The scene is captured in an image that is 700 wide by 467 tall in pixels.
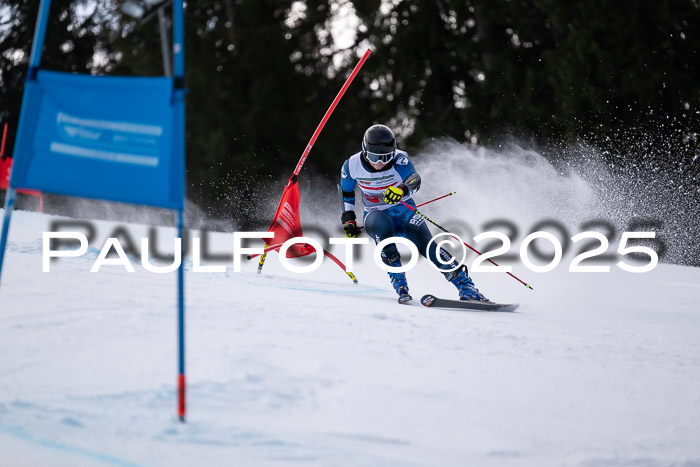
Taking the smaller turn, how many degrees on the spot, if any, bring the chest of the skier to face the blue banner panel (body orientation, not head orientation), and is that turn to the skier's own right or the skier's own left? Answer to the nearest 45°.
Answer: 0° — they already face it

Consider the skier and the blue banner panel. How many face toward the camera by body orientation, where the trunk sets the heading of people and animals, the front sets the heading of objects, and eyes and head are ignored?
2

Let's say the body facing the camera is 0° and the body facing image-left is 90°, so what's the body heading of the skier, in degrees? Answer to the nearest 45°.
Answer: approximately 0°

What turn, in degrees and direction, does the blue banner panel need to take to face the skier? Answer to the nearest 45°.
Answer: approximately 135° to its left
